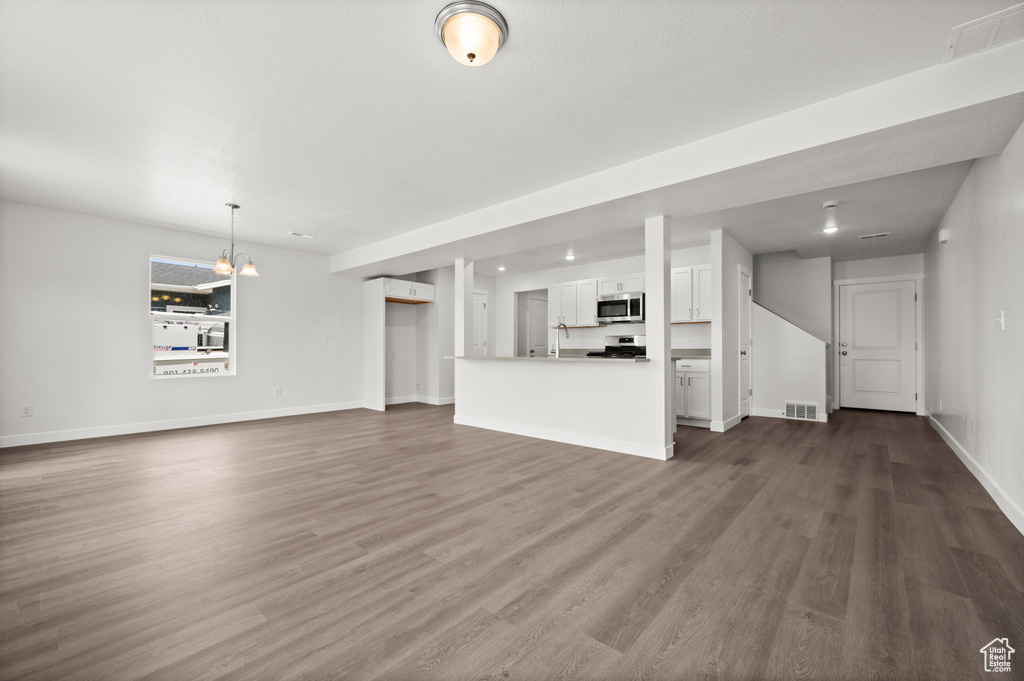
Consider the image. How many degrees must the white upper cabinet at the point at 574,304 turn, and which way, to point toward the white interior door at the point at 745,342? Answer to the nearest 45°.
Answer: approximately 135° to its left

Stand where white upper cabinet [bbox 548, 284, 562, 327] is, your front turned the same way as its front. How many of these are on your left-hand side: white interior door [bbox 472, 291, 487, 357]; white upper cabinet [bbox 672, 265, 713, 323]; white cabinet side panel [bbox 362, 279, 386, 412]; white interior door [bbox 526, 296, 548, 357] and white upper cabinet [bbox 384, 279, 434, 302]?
1

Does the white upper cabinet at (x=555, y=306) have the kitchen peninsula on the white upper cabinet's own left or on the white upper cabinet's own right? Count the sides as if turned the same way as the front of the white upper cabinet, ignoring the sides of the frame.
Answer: on the white upper cabinet's own left

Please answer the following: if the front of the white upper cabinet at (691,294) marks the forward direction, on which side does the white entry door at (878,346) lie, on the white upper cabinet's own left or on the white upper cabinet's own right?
on the white upper cabinet's own left

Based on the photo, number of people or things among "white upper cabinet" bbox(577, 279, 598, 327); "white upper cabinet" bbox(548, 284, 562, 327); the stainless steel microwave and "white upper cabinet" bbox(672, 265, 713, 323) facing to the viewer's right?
0

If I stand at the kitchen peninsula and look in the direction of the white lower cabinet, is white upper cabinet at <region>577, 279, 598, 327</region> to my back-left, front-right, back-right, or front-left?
front-left

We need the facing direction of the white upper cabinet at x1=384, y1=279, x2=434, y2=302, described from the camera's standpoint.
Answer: facing the viewer and to the right of the viewer

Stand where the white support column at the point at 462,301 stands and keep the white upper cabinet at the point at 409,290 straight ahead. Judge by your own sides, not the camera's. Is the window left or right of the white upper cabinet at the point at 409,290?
left

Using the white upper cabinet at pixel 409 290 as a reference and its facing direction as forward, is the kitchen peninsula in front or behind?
in front

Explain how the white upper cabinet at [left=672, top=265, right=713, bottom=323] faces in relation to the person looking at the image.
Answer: facing the viewer

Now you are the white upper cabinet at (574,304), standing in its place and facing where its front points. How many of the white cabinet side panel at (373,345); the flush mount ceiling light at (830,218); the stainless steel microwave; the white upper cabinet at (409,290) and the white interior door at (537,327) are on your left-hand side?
2

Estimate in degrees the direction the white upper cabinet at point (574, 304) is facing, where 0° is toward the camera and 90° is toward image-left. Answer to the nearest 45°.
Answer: approximately 45°

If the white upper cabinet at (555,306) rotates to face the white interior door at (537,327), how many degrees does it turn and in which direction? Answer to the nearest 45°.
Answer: approximately 135° to its right

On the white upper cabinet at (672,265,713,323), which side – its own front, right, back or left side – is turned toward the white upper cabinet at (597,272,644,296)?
right

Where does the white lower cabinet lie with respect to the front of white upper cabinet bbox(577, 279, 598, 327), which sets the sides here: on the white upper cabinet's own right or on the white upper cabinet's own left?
on the white upper cabinet's own left

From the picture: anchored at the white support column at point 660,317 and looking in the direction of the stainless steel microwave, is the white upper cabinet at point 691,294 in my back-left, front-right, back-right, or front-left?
front-right

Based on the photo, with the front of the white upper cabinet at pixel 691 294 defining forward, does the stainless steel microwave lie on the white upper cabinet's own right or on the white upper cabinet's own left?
on the white upper cabinet's own right
